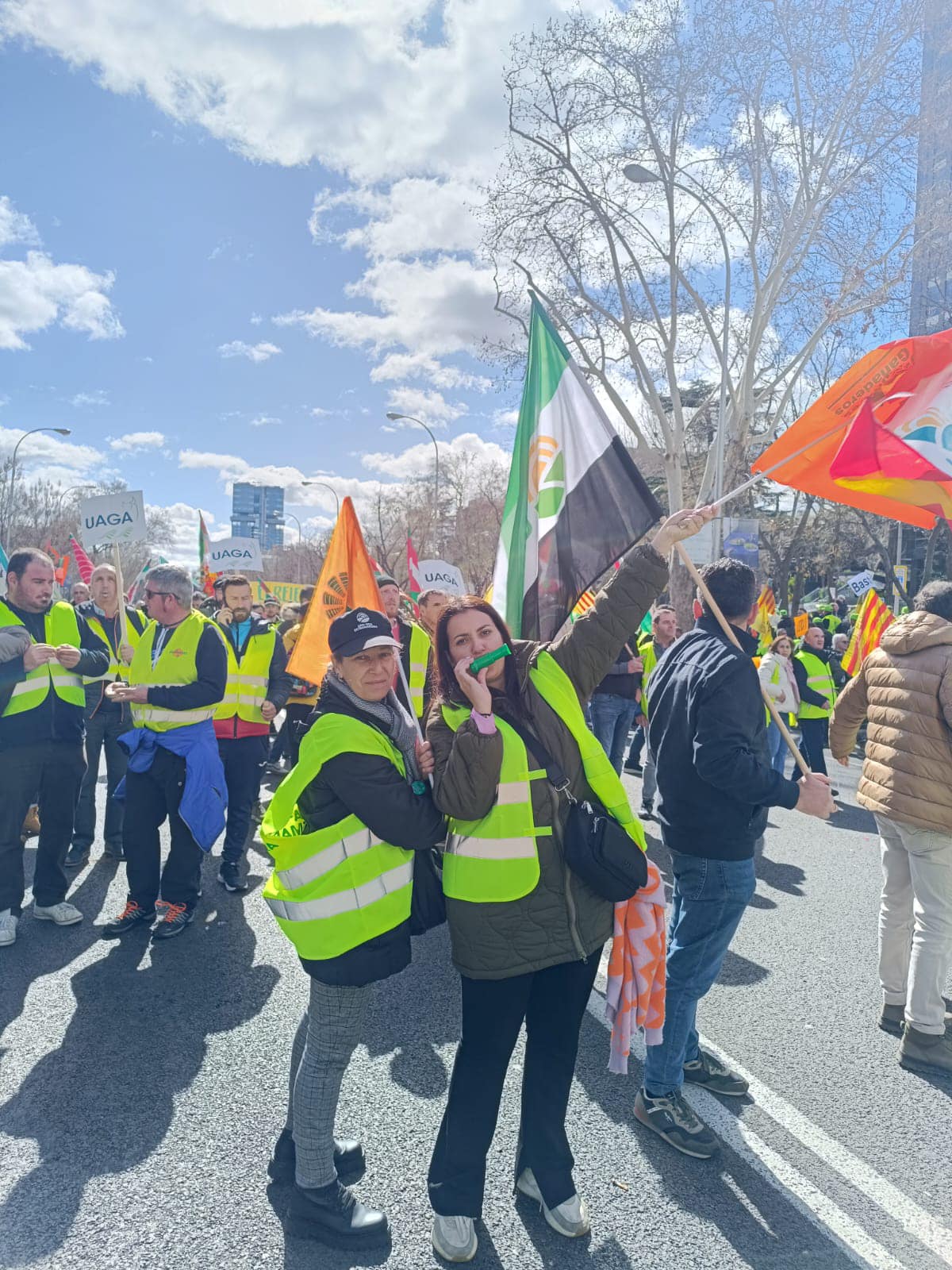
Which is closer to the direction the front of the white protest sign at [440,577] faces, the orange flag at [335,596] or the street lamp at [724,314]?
the orange flag

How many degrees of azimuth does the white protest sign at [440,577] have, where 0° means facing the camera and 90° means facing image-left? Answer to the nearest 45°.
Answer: approximately 0°

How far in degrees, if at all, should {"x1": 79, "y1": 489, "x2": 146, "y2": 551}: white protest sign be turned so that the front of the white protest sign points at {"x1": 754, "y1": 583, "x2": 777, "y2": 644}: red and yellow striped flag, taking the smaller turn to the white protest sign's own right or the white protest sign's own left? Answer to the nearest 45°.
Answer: approximately 90° to the white protest sign's own left

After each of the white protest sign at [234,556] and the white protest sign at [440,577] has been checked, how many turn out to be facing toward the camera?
2

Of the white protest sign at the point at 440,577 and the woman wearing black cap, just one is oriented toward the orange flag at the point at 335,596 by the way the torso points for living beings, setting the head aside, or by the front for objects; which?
the white protest sign

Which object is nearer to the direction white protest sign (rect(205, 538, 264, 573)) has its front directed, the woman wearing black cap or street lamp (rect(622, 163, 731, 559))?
the woman wearing black cap

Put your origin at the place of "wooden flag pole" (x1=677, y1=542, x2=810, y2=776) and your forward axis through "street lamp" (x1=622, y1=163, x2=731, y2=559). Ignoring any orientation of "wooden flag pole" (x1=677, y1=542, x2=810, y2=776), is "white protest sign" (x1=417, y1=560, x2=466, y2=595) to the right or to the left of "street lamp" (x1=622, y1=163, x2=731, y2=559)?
left

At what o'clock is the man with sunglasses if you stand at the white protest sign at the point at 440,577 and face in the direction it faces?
The man with sunglasses is roughly at 1 o'clock from the white protest sign.

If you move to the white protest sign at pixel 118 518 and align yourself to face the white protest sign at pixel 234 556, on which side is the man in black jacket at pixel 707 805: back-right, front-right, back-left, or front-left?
back-right

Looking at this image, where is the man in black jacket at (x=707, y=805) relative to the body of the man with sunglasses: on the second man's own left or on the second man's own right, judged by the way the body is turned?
on the second man's own left
